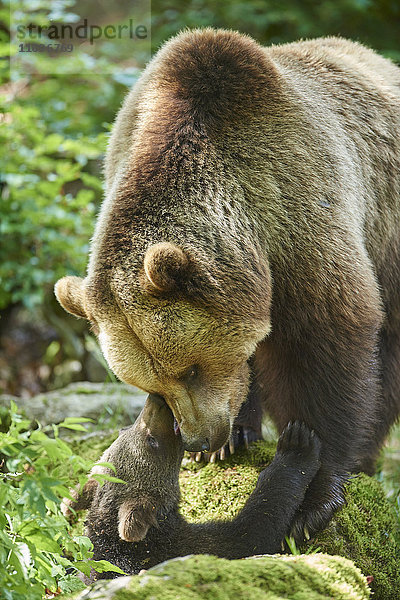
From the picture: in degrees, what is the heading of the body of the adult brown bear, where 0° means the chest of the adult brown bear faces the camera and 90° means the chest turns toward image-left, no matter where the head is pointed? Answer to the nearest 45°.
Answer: approximately 45°

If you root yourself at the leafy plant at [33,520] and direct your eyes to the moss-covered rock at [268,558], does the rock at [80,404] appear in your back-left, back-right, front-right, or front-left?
front-left

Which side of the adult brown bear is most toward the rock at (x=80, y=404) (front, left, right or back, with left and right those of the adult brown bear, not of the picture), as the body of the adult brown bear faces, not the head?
right

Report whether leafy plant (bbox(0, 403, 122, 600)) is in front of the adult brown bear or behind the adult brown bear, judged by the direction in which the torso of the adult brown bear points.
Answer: in front

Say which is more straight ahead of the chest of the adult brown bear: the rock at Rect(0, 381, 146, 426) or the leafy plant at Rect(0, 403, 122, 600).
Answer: the leafy plant
